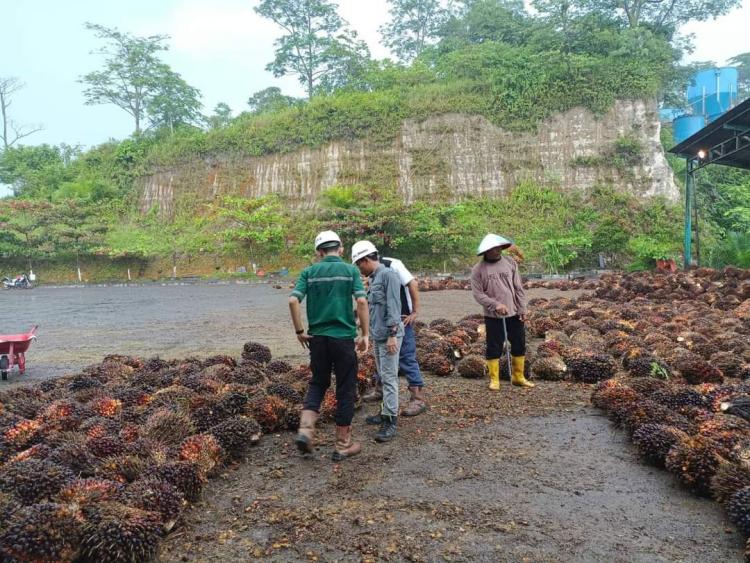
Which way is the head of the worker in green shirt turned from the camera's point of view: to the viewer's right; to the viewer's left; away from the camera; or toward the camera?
away from the camera

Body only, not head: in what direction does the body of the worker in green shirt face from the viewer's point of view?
away from the camera

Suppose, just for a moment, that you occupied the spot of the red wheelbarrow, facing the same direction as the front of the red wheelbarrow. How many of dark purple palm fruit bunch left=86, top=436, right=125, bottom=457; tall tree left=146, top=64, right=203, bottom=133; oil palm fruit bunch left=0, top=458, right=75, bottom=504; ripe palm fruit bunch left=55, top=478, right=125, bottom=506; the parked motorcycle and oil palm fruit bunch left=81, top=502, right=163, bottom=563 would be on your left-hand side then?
4

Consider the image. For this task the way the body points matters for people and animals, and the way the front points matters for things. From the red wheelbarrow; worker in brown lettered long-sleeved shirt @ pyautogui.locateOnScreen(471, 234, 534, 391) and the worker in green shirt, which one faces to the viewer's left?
the red wheelbarrow

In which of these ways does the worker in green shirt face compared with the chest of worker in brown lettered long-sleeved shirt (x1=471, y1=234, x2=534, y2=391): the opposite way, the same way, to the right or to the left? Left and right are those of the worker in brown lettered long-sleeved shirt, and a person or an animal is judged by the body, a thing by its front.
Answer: the opposite way

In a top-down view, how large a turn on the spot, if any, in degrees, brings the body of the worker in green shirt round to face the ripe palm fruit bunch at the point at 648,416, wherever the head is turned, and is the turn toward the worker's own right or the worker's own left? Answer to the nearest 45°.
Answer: approximately 90° to the worker's own right

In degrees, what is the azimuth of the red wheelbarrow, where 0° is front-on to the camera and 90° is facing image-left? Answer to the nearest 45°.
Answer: approximately 90°

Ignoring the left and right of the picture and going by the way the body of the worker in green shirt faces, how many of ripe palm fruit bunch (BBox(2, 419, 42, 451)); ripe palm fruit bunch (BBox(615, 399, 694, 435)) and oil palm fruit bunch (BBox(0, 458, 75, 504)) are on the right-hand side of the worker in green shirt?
1

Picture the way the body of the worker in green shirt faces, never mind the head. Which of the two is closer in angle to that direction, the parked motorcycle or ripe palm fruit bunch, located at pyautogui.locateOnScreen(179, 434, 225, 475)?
the parked motorcycle

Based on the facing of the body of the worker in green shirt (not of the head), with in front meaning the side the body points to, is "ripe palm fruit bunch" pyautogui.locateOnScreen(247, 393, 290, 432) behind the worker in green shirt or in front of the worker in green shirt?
in front
